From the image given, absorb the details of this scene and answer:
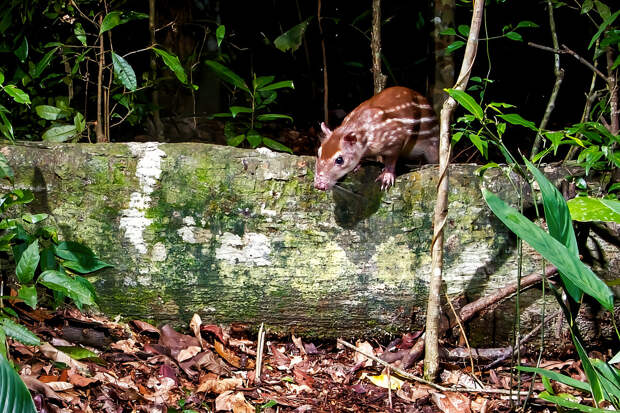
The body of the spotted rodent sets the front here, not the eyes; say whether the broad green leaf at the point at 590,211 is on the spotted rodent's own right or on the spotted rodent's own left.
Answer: on the spotted rodent's own left

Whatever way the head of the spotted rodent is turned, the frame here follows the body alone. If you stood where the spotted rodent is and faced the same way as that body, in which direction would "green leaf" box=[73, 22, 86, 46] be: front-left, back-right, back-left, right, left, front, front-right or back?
front-right

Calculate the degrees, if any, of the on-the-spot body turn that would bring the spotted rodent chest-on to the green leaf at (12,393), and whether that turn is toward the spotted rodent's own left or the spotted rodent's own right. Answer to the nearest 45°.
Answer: approximately 45° to the spotted rodent's own left

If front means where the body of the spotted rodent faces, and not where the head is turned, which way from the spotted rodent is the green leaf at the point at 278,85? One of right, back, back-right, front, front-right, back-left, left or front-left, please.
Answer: right

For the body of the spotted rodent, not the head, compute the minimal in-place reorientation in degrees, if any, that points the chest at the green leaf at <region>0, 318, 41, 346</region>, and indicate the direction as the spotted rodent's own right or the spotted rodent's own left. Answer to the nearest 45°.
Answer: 0° — it already faces it

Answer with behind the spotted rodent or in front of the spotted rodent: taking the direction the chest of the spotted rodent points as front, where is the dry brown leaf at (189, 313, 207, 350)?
in front

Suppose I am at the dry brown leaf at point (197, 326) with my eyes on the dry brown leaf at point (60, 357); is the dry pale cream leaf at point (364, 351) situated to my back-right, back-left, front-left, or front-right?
back-left

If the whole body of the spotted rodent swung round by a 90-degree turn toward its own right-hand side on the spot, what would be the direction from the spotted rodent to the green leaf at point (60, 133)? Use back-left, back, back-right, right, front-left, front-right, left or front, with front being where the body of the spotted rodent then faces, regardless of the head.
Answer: front-left

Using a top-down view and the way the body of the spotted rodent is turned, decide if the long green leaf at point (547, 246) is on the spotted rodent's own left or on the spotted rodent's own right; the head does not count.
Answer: on the spotted rodent's own left

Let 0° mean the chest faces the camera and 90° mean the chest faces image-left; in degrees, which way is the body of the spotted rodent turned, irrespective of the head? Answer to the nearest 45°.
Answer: approximately 45°
